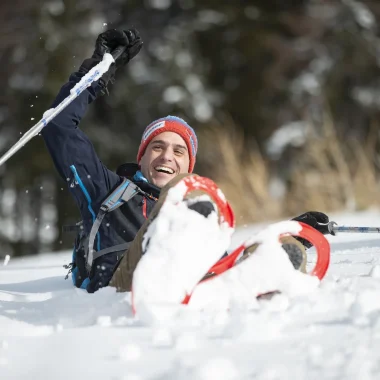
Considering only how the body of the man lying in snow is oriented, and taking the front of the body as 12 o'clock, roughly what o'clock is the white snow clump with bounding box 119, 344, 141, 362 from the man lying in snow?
The white snow clump is roughly at 1 o'clock from the man lying in snow.

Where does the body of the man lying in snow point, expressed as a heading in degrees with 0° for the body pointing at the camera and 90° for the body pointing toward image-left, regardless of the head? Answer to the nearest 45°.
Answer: approximately 315°

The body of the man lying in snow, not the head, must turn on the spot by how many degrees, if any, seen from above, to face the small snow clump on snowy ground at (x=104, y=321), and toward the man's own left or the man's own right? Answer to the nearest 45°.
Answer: approximately 45° to the man's own right

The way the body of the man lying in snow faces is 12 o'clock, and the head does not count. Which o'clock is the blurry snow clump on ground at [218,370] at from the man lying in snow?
The blurry snow clump on ground is roughly at 1 o'clock from the man lying in snow.

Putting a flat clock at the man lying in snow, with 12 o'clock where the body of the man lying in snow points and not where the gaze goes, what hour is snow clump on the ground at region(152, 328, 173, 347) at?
The snow clump on the ground is roughly at 1 o'clock from the man lying in snow.
